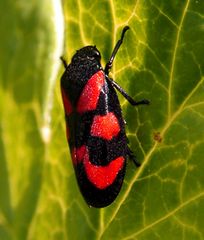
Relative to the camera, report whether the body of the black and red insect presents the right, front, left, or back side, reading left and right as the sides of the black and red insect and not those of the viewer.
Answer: back
